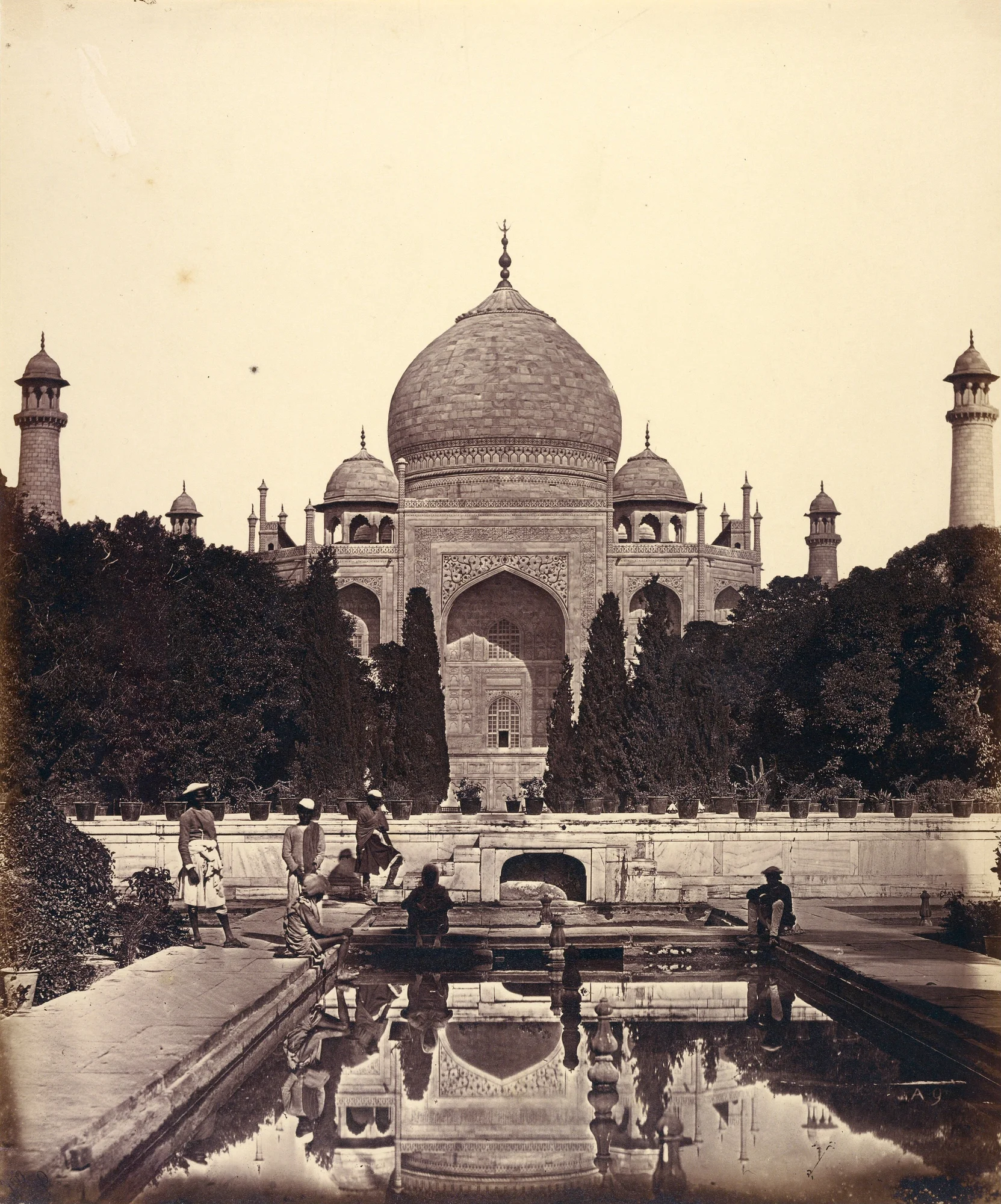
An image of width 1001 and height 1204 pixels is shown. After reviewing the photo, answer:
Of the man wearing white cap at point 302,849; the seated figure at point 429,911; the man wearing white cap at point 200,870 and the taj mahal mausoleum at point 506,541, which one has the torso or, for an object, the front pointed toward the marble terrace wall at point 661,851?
the taj mahal mausoleum

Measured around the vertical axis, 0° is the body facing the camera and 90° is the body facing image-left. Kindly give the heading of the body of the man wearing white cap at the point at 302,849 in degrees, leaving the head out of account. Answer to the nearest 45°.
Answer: approximately 0°

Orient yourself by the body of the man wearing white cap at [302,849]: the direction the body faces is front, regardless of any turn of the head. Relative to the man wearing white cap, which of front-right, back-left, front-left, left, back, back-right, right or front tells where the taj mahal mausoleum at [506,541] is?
back

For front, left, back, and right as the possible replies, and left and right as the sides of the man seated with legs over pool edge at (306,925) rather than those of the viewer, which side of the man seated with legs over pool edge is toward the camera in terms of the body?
right

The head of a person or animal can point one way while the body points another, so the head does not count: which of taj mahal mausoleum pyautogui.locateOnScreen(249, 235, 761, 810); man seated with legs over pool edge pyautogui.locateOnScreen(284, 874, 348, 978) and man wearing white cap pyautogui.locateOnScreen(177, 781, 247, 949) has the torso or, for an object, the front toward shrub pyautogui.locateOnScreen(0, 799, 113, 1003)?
the taj mahal mausoleum

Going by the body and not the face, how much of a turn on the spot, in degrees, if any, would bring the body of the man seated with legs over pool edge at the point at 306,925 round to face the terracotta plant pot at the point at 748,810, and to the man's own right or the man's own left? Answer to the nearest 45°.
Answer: approximately 45° to the man's own left

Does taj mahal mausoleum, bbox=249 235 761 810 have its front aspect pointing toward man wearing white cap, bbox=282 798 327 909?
yes

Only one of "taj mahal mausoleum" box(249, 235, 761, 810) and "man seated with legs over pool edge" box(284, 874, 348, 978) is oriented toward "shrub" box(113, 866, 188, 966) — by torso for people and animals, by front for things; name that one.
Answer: the taj mahal mausoleum

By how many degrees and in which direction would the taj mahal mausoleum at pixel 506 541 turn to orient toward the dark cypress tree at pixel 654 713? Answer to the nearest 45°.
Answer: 0° — it already faces it
